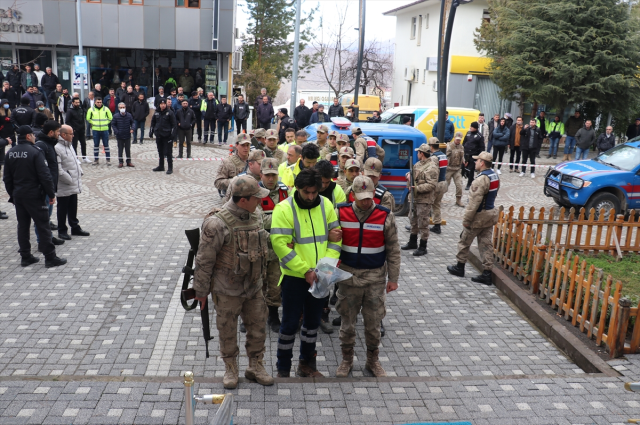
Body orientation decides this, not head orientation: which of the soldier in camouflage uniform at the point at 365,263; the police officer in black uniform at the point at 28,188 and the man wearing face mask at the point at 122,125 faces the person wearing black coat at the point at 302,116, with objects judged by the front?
the police officer in black uniform

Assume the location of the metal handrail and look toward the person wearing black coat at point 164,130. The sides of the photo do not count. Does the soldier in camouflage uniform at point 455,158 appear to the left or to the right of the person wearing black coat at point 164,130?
right

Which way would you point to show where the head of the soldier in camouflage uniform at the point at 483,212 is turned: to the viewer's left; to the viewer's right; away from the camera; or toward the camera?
to the viewer's left

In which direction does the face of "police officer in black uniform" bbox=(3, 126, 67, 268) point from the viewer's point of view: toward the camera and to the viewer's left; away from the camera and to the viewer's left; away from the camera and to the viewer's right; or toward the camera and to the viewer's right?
away from the camera and to the viewer's right

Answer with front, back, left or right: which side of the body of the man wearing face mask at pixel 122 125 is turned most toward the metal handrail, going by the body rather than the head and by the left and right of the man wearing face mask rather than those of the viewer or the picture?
front

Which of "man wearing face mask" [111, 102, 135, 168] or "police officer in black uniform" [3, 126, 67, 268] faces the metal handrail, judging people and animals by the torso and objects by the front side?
the man wearing face mask

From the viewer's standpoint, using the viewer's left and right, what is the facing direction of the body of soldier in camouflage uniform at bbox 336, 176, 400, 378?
facing the viewer

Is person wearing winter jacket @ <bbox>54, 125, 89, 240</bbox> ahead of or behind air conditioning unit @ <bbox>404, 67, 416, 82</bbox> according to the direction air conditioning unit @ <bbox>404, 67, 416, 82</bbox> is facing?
ahead

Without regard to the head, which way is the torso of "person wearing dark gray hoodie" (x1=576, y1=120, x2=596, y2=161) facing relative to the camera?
toward the camera

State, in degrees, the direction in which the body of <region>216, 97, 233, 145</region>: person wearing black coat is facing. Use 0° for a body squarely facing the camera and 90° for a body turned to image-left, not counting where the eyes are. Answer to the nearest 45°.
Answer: approximately 0°

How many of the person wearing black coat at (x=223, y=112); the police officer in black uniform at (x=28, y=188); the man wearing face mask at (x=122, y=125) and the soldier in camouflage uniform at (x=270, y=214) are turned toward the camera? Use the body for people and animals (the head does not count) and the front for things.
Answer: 3

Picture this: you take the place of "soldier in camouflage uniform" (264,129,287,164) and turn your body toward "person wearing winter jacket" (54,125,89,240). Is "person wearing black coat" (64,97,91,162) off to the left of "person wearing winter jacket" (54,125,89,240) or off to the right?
right

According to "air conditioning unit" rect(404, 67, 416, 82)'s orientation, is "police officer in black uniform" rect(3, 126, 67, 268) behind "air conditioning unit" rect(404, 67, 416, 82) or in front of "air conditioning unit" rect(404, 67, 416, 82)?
in front
